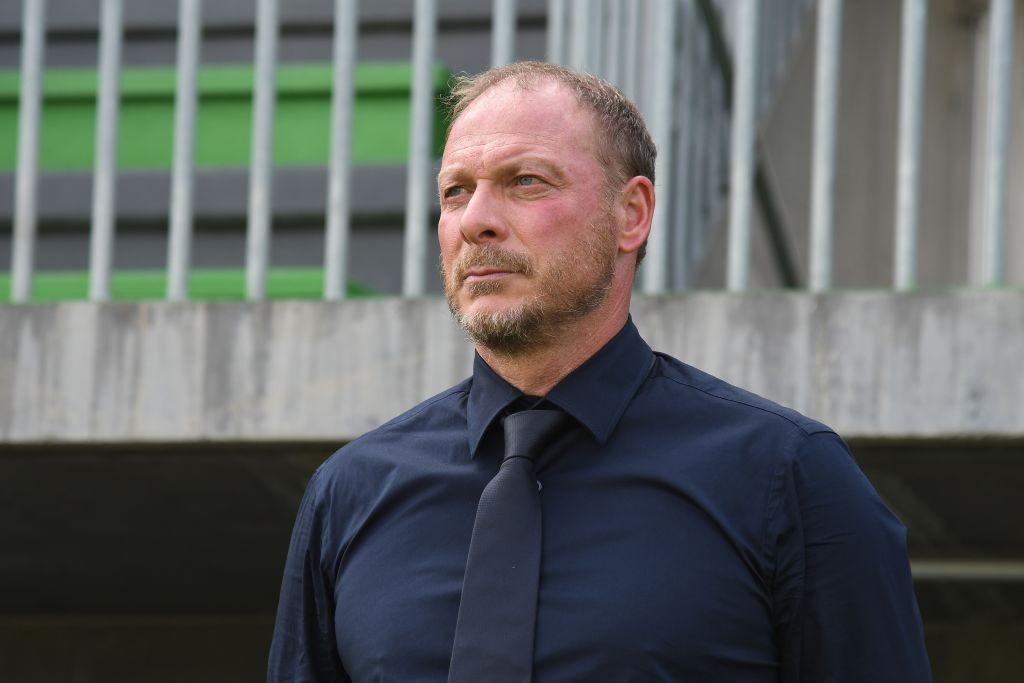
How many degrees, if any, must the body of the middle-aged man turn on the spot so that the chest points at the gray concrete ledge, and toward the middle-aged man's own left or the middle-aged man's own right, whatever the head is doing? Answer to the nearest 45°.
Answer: approximately 135° to the middle-aged man's own right

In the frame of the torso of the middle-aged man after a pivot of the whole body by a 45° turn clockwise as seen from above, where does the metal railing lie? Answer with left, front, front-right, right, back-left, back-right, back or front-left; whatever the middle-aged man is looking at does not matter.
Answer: right

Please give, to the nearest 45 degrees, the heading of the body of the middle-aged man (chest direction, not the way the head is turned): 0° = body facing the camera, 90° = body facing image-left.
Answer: approximately 45°
